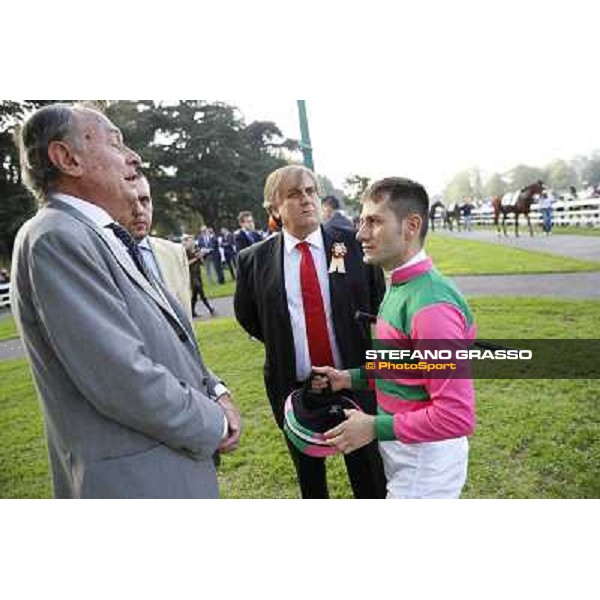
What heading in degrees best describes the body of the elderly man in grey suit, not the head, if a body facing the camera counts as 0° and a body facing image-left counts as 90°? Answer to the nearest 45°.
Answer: approximately 270°

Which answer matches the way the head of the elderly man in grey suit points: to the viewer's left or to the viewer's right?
to the viewer's right

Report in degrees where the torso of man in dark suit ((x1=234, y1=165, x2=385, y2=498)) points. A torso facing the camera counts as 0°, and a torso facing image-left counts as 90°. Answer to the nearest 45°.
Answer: approximately 0°

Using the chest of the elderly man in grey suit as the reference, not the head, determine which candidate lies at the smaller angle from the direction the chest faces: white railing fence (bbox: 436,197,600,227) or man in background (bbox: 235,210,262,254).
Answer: the white railing fence

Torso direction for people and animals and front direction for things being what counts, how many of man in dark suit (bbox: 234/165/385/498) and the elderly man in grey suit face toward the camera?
1

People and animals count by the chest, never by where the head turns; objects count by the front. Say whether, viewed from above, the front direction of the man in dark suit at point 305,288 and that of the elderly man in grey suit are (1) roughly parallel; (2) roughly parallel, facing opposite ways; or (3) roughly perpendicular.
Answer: roughly perpendicular
